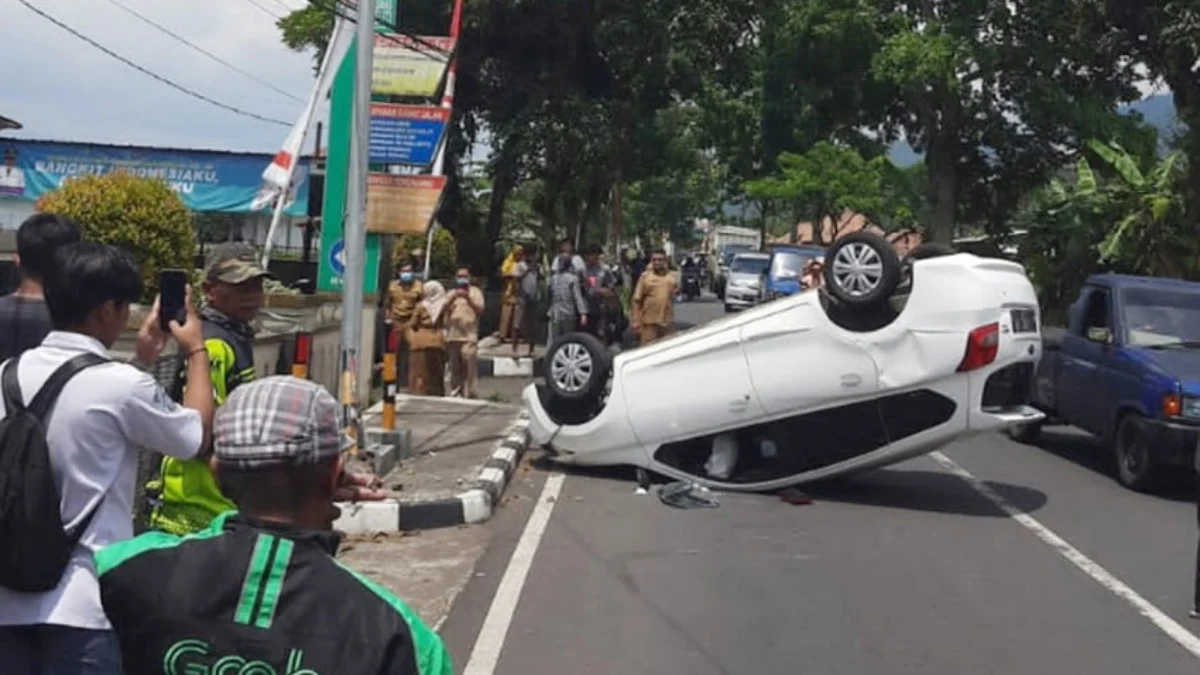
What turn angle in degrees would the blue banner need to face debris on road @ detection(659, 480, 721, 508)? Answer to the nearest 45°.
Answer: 0° — it already faces it

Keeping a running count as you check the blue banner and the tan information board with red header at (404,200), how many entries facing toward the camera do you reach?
2

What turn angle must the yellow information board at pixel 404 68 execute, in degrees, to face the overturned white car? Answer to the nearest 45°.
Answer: approximately 45° to its left

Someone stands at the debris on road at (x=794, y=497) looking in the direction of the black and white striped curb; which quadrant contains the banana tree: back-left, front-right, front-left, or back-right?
back-right

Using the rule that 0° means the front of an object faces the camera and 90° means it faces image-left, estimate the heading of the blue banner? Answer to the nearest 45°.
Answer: approximately 0°

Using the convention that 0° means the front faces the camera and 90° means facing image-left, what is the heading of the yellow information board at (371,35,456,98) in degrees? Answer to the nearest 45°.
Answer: approximately 0°

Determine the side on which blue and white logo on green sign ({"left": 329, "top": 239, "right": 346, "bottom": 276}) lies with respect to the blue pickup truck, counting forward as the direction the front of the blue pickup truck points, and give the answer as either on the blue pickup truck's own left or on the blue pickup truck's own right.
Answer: on the blue pickup truck's own right

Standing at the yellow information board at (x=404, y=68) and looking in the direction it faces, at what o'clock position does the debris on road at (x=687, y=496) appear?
The debris on road is roughly at 11 o'clock from the yellow information board.
